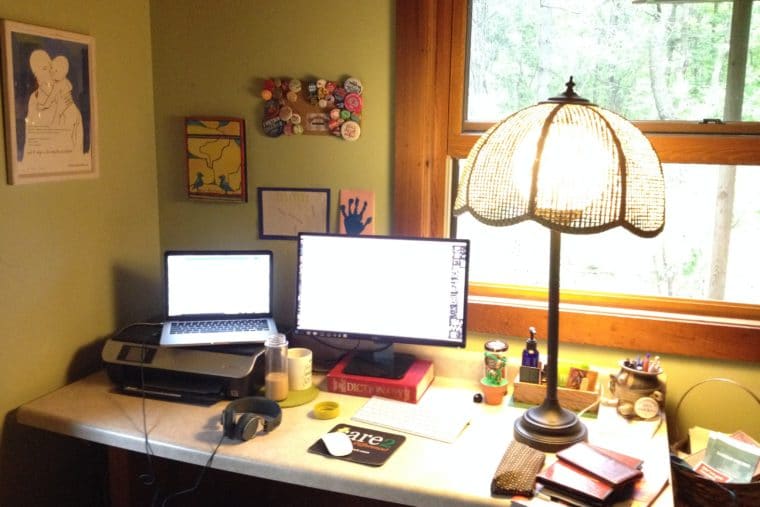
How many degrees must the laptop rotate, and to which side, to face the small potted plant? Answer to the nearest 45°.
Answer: approximately 45° to its left

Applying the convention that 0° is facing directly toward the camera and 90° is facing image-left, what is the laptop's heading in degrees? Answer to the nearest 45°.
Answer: approximately 0°

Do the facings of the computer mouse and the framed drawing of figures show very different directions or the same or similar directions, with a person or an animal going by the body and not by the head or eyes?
very different directions

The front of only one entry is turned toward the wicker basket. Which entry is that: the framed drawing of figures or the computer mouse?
the framed drawing of figures

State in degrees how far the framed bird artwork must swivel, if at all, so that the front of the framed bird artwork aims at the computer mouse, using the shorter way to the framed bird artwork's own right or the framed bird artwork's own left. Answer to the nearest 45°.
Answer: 0° — it already faces it
